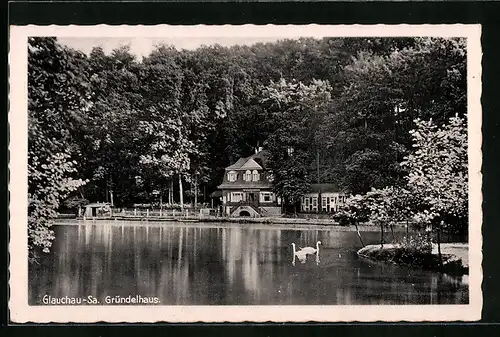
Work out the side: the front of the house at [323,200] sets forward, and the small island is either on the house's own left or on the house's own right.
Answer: on the house's own left

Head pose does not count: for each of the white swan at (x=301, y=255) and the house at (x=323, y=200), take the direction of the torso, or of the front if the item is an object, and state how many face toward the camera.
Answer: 1

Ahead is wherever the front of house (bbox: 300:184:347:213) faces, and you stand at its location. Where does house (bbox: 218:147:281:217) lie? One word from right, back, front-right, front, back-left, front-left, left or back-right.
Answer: right

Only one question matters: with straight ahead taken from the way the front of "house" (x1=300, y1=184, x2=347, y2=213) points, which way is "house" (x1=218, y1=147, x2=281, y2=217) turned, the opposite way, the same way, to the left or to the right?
the same way

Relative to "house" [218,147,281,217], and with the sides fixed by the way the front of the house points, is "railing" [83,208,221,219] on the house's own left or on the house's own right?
on the house's own right

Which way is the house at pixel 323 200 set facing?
toward the camera

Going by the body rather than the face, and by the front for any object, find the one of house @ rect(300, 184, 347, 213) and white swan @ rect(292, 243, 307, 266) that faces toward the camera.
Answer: the house
